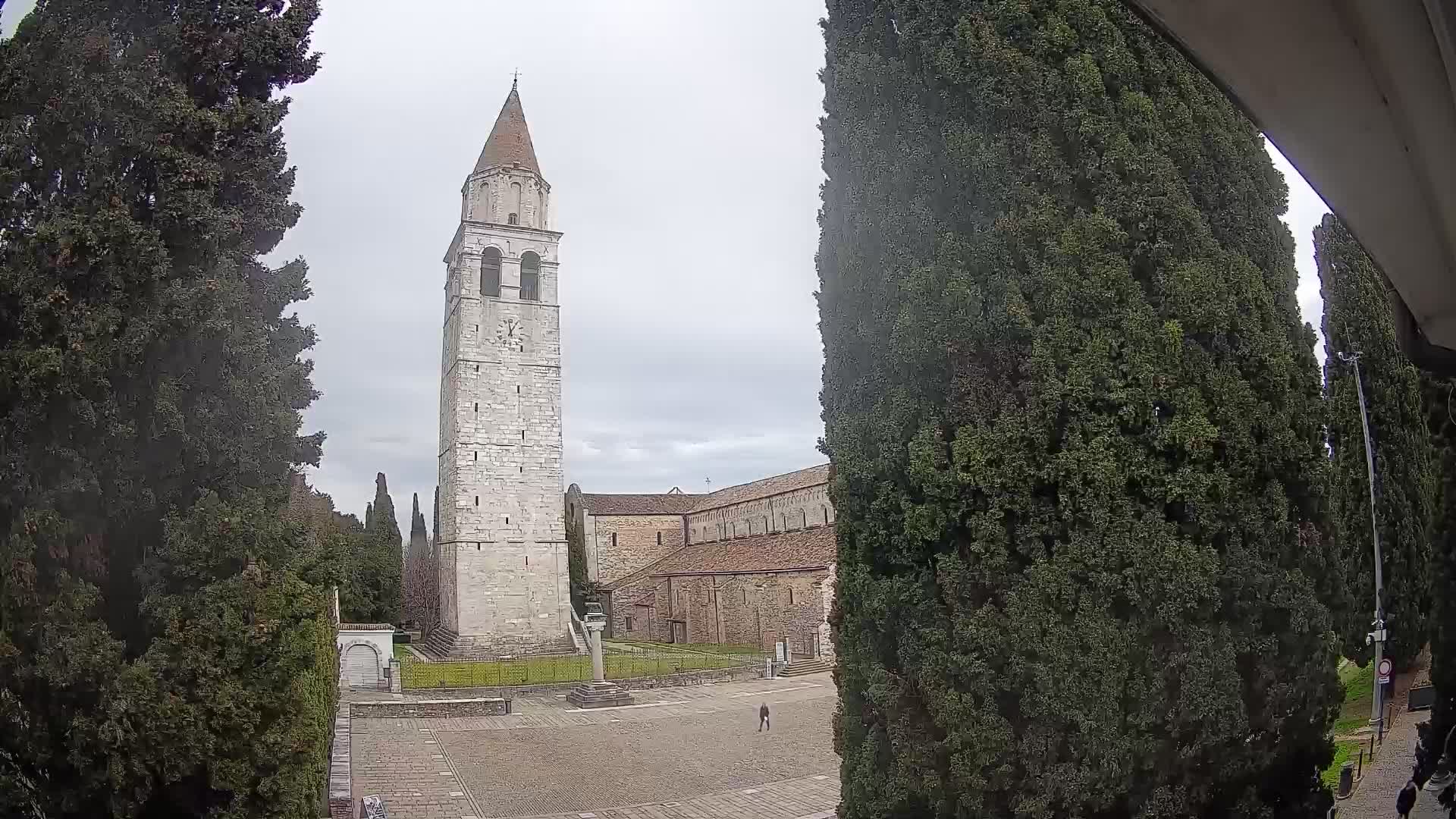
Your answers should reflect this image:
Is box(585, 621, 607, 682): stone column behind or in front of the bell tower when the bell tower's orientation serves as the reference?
in front

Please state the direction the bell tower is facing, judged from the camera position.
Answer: facing the viewer

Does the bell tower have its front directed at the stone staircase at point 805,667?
no

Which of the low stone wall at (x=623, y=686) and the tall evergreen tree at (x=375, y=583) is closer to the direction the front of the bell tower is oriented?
the low stone wall

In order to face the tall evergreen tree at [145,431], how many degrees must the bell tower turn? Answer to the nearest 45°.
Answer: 0° — it already faces it

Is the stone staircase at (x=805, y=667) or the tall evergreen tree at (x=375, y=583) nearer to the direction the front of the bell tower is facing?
the stone staircase

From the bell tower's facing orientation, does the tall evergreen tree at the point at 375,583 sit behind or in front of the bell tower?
behind

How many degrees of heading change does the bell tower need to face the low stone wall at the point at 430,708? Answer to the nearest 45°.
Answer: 0° — it already faces it

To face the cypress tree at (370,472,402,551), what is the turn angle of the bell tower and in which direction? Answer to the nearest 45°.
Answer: approximately 180°

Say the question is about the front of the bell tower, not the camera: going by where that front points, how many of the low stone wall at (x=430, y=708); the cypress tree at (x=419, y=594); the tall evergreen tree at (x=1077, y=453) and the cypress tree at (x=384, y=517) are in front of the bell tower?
2

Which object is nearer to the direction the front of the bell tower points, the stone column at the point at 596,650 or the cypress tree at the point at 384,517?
the stone column

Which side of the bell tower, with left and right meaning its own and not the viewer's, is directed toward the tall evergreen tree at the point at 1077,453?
front
